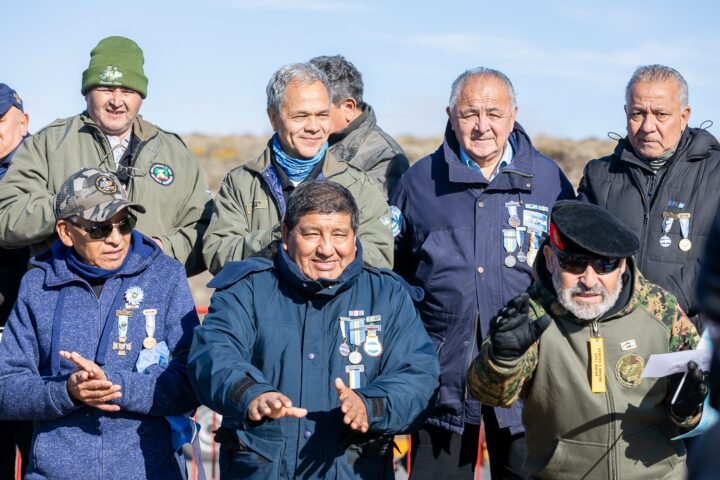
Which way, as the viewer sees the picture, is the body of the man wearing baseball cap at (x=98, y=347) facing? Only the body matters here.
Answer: toward the camera

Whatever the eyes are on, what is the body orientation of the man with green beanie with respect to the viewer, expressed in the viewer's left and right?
facing the viewer

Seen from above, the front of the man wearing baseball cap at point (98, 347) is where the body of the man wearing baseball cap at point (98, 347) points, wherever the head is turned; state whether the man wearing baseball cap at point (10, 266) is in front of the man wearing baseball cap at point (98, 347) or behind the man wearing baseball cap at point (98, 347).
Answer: behind

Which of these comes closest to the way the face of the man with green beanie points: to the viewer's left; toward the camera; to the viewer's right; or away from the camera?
toward the camera
